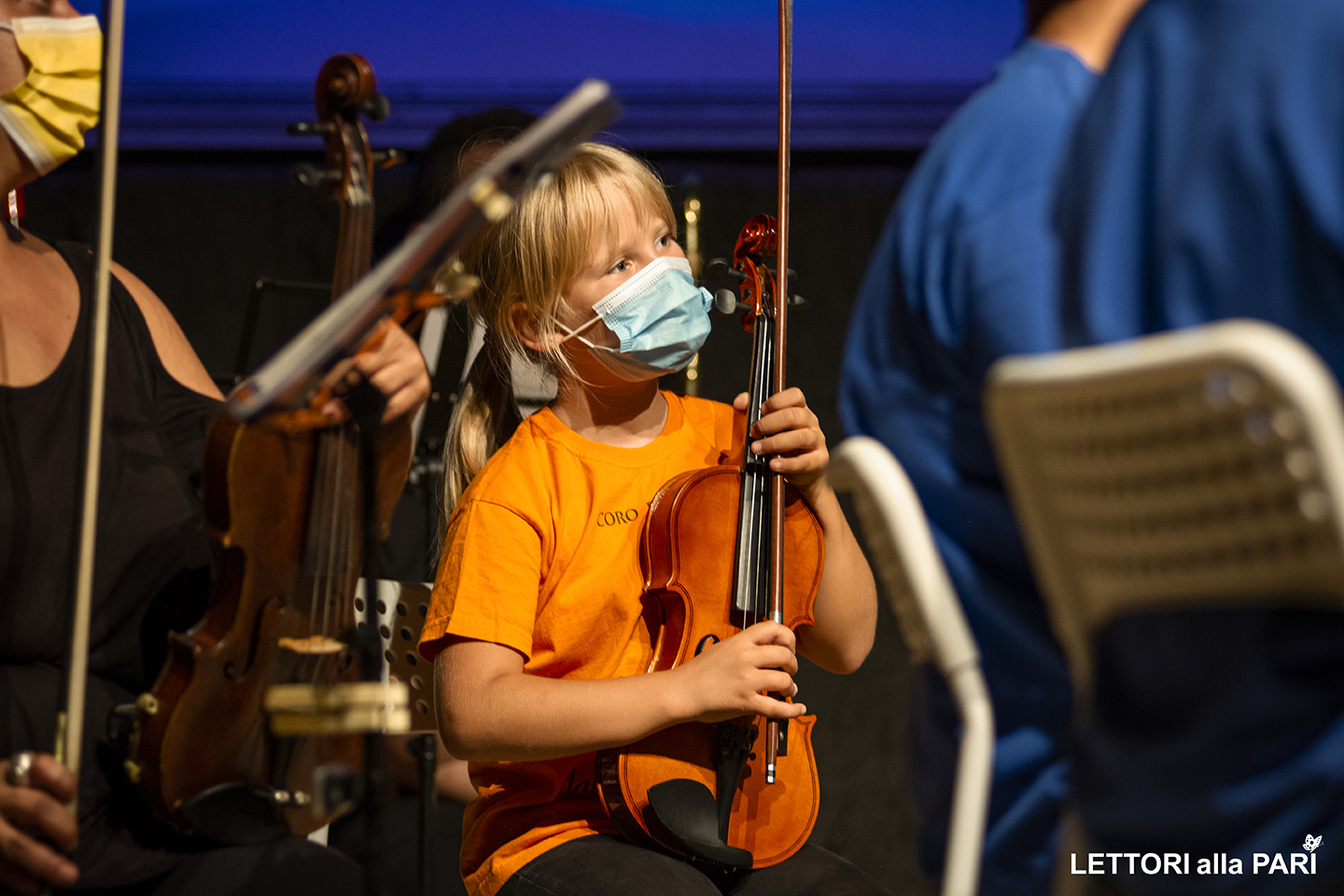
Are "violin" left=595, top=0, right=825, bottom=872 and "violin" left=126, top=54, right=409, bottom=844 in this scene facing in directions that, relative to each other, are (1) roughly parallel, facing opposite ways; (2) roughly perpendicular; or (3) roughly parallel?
roughly parallel

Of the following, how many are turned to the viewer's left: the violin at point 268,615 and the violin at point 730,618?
0

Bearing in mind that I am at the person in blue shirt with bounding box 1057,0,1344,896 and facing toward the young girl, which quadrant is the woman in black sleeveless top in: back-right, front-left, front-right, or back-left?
front-left

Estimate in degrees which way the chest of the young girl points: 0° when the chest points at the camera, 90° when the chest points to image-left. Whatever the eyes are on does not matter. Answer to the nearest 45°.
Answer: approximately 315°

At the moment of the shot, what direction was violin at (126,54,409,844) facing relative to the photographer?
facing the viewer and to the right of the viewer

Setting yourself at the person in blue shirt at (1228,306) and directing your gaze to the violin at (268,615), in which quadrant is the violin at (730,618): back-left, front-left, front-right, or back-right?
front-right

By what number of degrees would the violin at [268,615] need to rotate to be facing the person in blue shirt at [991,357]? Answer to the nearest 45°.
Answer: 0° — it already faces them

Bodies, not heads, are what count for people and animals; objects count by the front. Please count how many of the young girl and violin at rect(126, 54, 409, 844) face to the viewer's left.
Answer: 0
